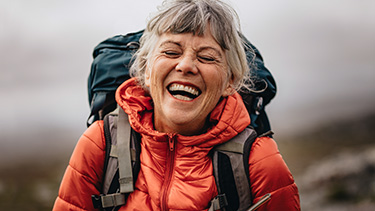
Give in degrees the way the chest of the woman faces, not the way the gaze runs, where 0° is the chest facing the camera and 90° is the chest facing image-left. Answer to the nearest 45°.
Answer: approximately 0°
